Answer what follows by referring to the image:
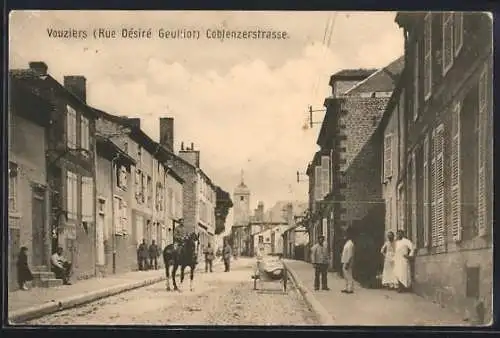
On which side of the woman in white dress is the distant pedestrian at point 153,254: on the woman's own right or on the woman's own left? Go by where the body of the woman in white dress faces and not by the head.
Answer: on the woman's own right

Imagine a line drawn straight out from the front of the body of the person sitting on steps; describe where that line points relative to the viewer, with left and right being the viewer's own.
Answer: facing the viewer and to the right of the viewer

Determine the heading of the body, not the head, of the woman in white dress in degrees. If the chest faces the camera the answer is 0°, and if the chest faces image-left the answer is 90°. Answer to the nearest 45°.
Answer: approximately 0°

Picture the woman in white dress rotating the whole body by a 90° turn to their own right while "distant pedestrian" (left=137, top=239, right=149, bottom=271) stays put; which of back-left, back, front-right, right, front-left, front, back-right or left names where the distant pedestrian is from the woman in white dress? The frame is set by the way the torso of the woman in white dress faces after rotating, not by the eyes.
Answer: front
